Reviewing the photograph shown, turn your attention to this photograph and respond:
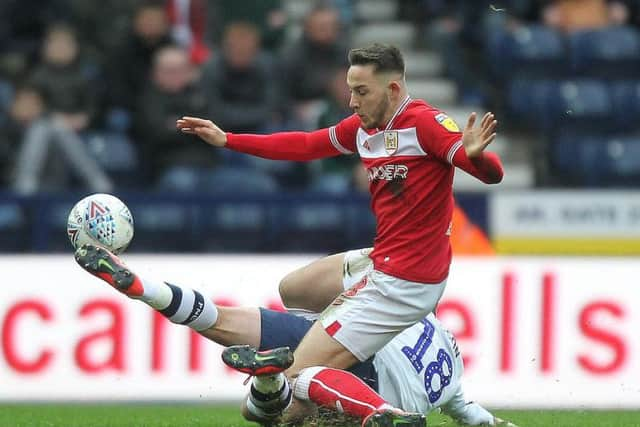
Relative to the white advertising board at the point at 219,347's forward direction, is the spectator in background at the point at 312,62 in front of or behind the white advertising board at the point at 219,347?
behind

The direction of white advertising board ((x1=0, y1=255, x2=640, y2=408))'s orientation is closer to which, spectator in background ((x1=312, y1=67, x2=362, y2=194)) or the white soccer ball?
the white soccer ball

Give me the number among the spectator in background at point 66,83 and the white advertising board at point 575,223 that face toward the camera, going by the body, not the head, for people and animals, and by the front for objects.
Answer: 2

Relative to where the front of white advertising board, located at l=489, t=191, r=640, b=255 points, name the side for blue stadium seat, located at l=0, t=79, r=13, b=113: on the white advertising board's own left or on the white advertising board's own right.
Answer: on the white advertising board's own right

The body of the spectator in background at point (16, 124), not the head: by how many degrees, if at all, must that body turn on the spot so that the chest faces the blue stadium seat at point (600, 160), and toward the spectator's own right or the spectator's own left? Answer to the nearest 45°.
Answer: approximately 90° to the spectator's own left

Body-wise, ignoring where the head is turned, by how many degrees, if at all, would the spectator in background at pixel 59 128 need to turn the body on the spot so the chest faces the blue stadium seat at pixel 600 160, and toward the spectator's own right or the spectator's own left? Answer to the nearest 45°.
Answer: approximately 90° to the spectator's own left

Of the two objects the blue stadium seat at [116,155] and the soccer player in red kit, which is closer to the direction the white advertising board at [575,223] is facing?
the soccer player in red kit

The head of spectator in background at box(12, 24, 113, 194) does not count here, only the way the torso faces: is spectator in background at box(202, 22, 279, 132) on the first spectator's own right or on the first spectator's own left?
on the first spectator's own left

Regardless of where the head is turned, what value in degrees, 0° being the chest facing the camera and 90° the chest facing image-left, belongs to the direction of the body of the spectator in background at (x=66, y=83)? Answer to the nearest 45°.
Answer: approximately 0°

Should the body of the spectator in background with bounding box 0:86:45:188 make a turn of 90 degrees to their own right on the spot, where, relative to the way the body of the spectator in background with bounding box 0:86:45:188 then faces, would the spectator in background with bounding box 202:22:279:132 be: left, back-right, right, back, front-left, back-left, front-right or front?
back
